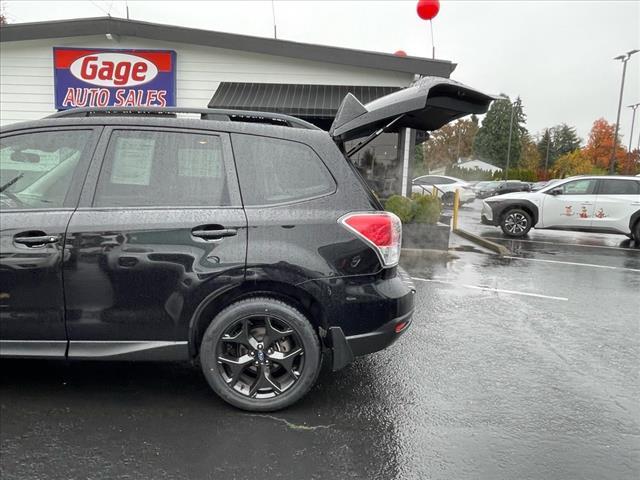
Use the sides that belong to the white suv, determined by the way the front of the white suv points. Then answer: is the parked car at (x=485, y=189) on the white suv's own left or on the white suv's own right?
on the white suv's own right

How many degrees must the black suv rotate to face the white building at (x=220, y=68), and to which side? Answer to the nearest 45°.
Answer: approximately 90° to its right

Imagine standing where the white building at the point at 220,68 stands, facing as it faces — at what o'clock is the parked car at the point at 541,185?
The parked car is roughly at 8 o'clock from the white building.

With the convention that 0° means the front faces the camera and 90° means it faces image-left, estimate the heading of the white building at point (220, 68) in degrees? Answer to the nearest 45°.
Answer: approximately 0°

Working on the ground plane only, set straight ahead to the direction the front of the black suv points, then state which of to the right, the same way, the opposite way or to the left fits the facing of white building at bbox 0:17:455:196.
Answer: to the left

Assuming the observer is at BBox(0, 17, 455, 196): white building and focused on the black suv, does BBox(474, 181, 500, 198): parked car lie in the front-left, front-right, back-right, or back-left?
back-left

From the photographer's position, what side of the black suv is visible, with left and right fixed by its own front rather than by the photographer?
left

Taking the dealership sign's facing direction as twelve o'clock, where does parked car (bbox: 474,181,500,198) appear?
The parked car is roughly at 8 o'clock from the dealership sign.

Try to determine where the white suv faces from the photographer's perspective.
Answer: facing to the left of the viewer

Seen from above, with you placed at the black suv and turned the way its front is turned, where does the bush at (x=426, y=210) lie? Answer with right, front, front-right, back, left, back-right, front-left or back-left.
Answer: back-right

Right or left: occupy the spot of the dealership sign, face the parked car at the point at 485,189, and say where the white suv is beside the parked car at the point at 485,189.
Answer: right
